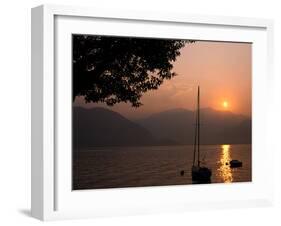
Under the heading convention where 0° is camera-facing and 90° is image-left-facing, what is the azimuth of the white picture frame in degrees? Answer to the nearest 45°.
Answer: approximately 315°
